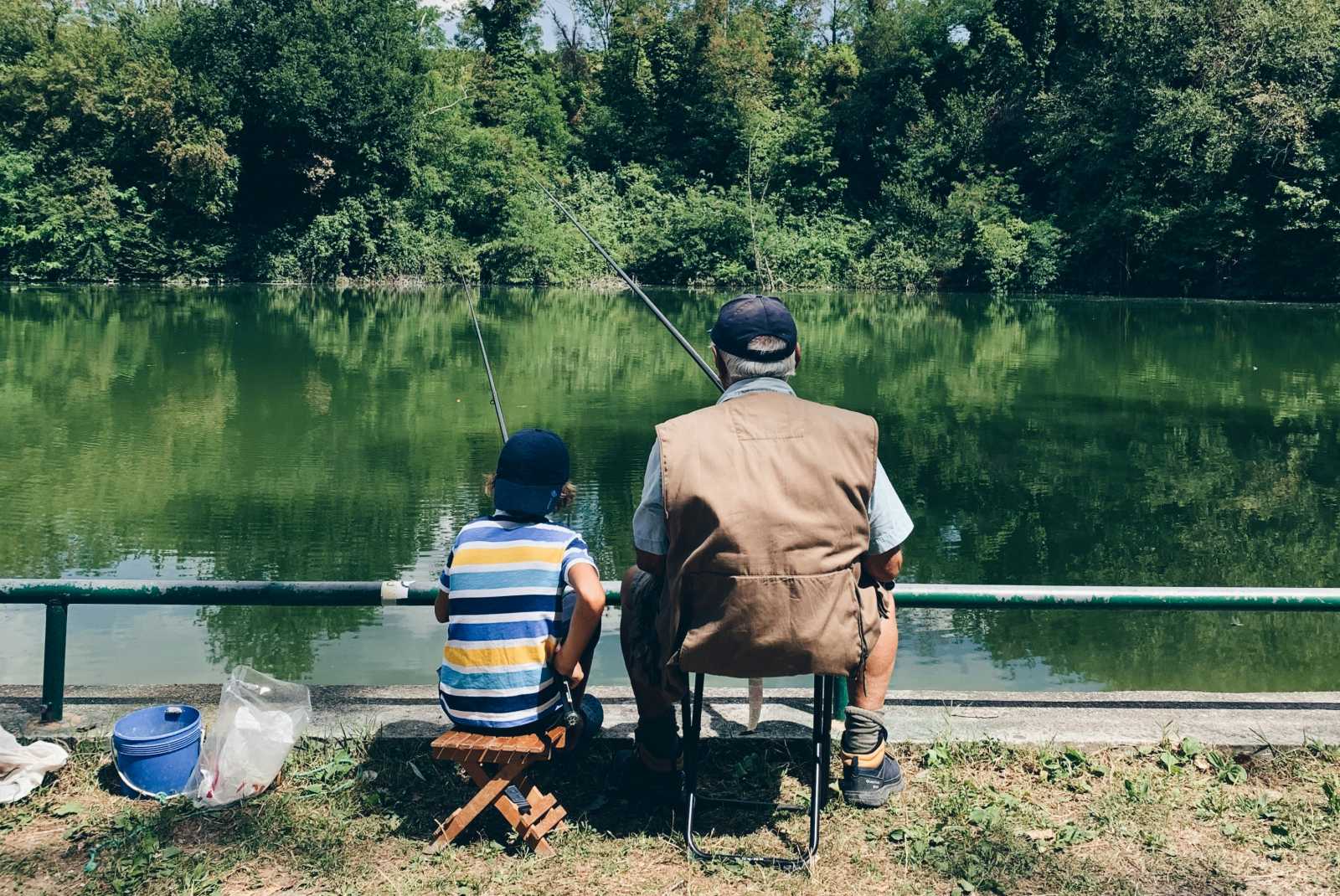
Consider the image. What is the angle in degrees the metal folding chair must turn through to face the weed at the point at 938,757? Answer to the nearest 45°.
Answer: approximately 45° to its right

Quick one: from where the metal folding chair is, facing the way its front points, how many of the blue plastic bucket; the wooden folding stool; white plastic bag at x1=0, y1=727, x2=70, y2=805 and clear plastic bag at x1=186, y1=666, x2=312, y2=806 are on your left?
4

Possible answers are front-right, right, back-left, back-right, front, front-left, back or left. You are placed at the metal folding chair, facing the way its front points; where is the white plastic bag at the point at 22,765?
left

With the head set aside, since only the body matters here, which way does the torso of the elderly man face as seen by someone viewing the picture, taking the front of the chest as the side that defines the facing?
away from the camera

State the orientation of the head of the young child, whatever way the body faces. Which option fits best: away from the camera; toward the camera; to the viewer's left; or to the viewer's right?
away from the camera

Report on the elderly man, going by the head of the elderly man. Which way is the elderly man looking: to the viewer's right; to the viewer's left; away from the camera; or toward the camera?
away from the camera

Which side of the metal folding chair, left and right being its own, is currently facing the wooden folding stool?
left

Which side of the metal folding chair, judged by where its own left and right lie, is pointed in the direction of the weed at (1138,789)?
right

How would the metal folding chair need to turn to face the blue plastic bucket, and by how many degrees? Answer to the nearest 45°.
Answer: approximately 90° to its left

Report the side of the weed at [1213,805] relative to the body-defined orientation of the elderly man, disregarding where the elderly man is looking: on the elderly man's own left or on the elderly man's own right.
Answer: on the elderly man's own right

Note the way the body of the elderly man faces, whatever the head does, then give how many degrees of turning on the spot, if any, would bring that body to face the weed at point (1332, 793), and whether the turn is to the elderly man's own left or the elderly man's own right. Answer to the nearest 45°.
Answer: approximately 90° to the elderly man's own right

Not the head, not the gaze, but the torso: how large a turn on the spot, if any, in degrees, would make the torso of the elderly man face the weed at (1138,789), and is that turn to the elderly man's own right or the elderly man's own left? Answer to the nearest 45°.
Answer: approximately 45° to the elderly man's own right

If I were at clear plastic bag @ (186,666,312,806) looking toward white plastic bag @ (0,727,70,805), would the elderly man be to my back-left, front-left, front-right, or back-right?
back-left

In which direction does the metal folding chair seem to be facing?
away from the camera
